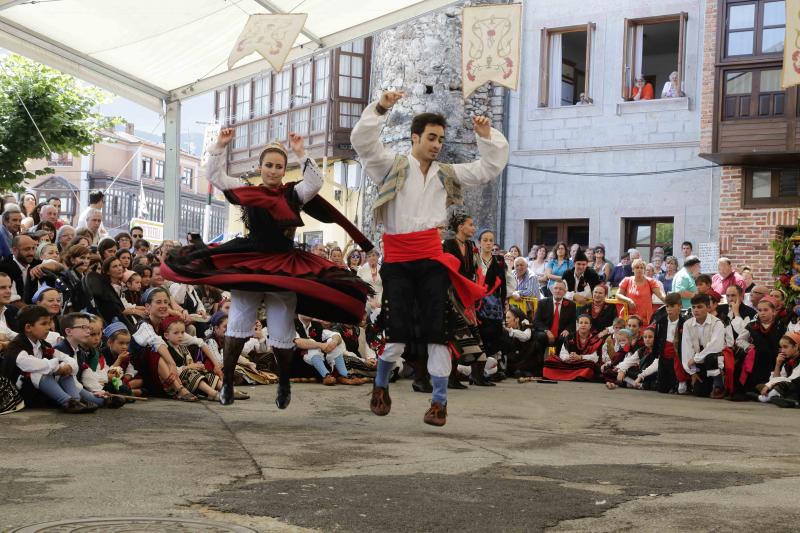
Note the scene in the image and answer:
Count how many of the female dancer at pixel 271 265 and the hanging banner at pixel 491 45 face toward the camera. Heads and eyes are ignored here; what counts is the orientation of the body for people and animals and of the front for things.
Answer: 2

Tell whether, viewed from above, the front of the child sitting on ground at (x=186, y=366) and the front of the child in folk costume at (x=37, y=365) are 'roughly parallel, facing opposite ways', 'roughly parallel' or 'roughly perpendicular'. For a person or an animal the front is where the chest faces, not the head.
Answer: roughly parallel

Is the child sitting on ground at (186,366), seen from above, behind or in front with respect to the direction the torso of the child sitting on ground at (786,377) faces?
in front

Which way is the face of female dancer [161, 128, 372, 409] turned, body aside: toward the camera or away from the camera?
toward the camera

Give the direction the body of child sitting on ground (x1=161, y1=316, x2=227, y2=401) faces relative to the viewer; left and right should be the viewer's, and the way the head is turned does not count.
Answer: facing the viewer and to the right of the viewer

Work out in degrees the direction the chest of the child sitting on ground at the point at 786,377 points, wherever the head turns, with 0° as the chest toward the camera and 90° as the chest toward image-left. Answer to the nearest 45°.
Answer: approximately 45°

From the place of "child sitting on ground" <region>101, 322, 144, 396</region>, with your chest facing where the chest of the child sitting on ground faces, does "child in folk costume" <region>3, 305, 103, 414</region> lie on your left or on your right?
on your right

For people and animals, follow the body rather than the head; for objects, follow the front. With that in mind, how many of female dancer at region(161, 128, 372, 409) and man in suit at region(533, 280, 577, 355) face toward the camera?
2

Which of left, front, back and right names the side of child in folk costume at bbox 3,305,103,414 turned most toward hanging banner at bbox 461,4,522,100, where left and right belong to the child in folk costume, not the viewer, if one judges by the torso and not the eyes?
left

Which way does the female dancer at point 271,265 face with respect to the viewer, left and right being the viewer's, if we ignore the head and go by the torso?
facing the viewer

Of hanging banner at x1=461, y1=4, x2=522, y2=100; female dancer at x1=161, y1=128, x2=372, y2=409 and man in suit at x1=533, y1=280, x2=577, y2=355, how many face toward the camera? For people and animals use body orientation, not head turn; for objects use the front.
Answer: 3

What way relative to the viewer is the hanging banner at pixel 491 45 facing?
toward the camera

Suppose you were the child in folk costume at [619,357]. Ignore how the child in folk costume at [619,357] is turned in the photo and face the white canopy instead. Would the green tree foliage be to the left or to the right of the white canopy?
right

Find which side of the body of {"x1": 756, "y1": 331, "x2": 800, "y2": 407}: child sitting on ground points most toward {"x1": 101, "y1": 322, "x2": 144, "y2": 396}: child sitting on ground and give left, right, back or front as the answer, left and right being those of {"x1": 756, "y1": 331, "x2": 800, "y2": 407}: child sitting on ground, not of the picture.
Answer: front

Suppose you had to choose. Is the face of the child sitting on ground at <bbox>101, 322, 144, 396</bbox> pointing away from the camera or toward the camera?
toward the camera

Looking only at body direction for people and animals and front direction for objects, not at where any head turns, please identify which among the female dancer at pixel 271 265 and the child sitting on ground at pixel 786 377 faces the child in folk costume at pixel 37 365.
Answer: the child sitting on ground
